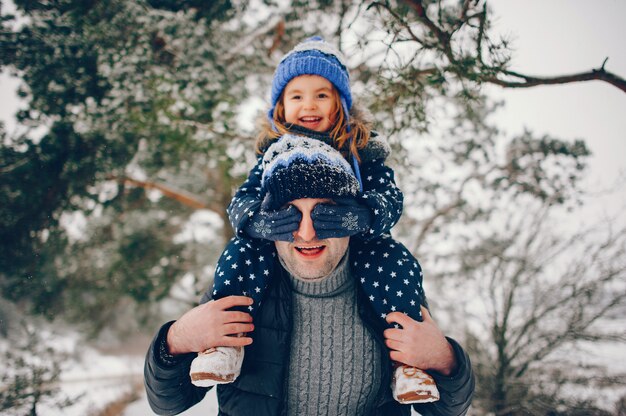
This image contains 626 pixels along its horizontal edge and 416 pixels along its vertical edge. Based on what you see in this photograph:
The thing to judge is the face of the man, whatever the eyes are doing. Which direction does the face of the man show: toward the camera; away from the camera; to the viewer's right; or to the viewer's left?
toward the camera

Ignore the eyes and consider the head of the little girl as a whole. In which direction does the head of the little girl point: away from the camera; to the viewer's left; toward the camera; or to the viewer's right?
toward the camera

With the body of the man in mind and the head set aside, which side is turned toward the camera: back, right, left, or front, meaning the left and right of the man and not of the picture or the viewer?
front

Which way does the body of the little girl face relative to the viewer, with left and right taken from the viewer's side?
facing the viewer
